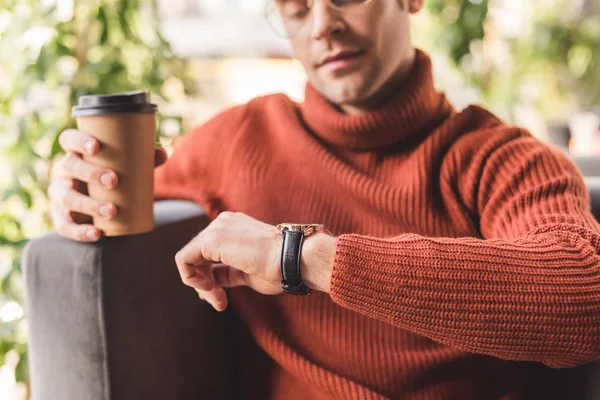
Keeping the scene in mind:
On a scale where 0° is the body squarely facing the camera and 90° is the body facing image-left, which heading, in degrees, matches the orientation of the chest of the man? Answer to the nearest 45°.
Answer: approximately 0°
